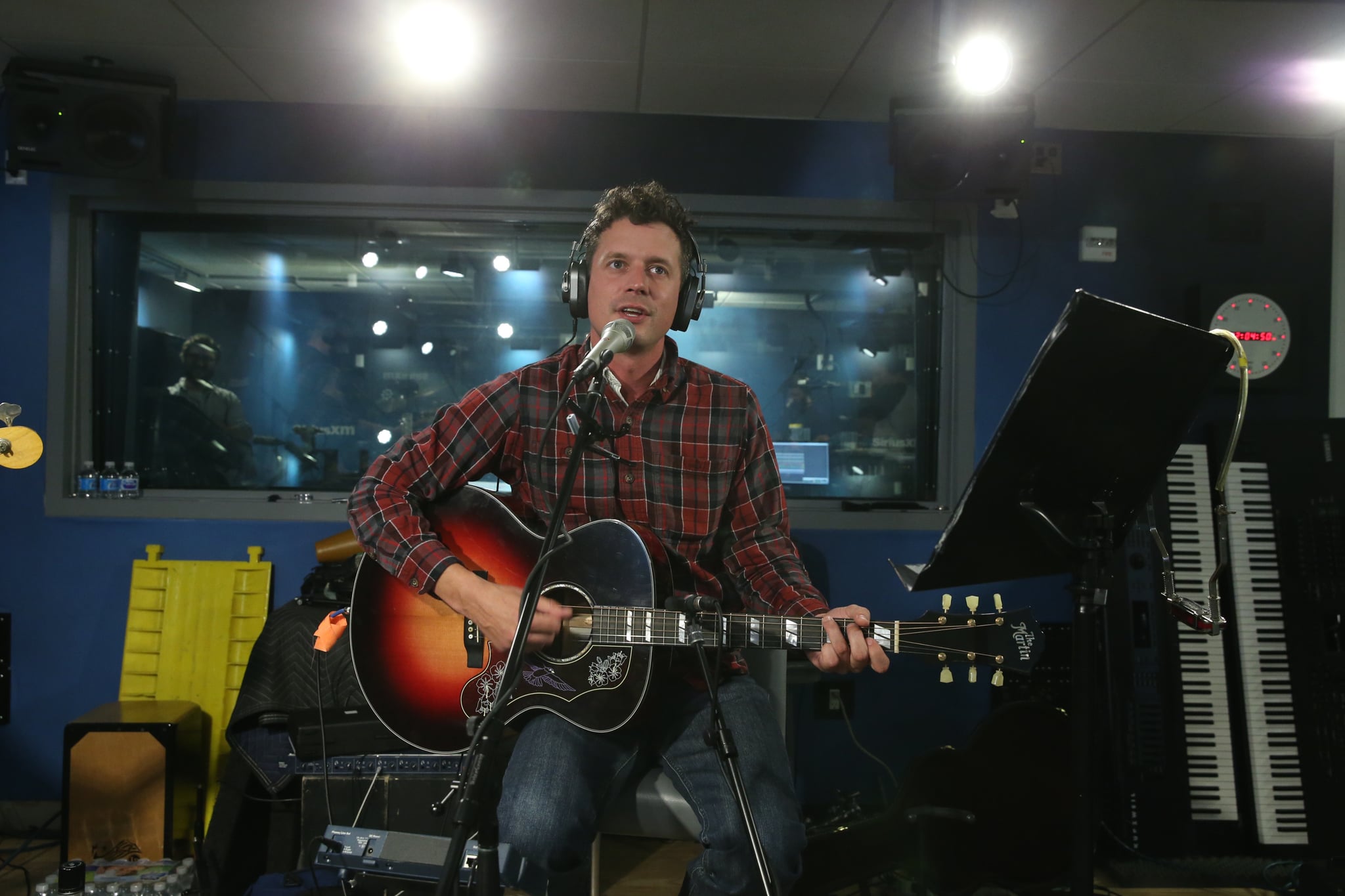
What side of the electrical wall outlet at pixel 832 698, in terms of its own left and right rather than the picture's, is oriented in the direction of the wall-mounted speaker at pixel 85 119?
right

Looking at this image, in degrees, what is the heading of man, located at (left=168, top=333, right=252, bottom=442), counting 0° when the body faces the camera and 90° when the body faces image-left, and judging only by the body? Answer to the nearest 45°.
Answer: approximately 0°

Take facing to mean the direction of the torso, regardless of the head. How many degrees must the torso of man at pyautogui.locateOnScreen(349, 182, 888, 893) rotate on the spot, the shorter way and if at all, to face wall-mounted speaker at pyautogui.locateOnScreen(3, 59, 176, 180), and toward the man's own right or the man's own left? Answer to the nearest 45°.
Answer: approximately 135° to the man's own right

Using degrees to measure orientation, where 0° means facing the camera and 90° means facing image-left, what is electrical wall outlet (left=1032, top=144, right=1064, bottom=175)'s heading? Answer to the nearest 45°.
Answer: approximately 0°

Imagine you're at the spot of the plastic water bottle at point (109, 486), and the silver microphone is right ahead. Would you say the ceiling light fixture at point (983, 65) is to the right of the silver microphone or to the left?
left

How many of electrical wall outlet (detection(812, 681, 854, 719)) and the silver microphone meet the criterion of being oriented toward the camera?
1

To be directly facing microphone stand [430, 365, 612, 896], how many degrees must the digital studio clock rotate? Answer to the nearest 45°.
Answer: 0° — it already faces it

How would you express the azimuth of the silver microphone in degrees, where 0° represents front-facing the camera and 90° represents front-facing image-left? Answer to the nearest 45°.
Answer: approximately 225°
